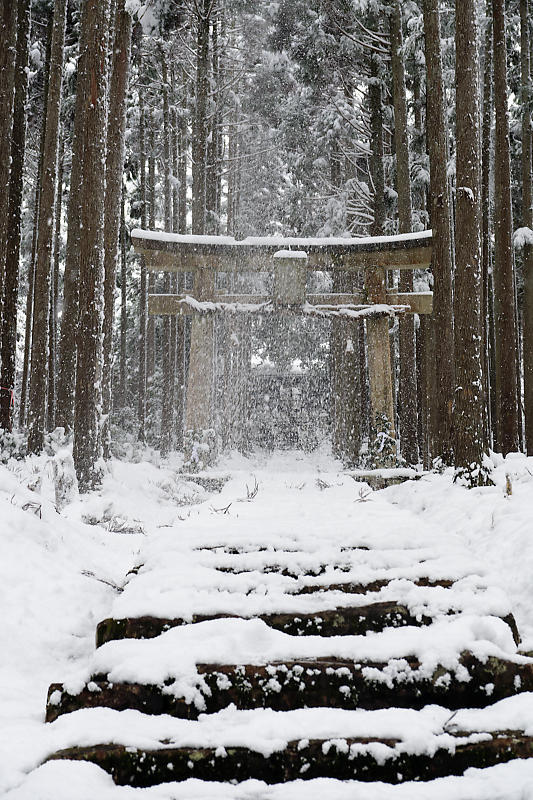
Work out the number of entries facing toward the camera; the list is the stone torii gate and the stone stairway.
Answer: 2

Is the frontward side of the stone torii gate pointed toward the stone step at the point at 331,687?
yes

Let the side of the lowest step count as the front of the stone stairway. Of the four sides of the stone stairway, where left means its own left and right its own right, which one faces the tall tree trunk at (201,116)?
back

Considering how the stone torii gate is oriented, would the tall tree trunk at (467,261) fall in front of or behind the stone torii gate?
in front

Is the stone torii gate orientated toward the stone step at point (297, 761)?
yes

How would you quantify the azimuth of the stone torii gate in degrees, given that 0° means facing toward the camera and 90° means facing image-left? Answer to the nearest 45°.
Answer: approximately 0°
